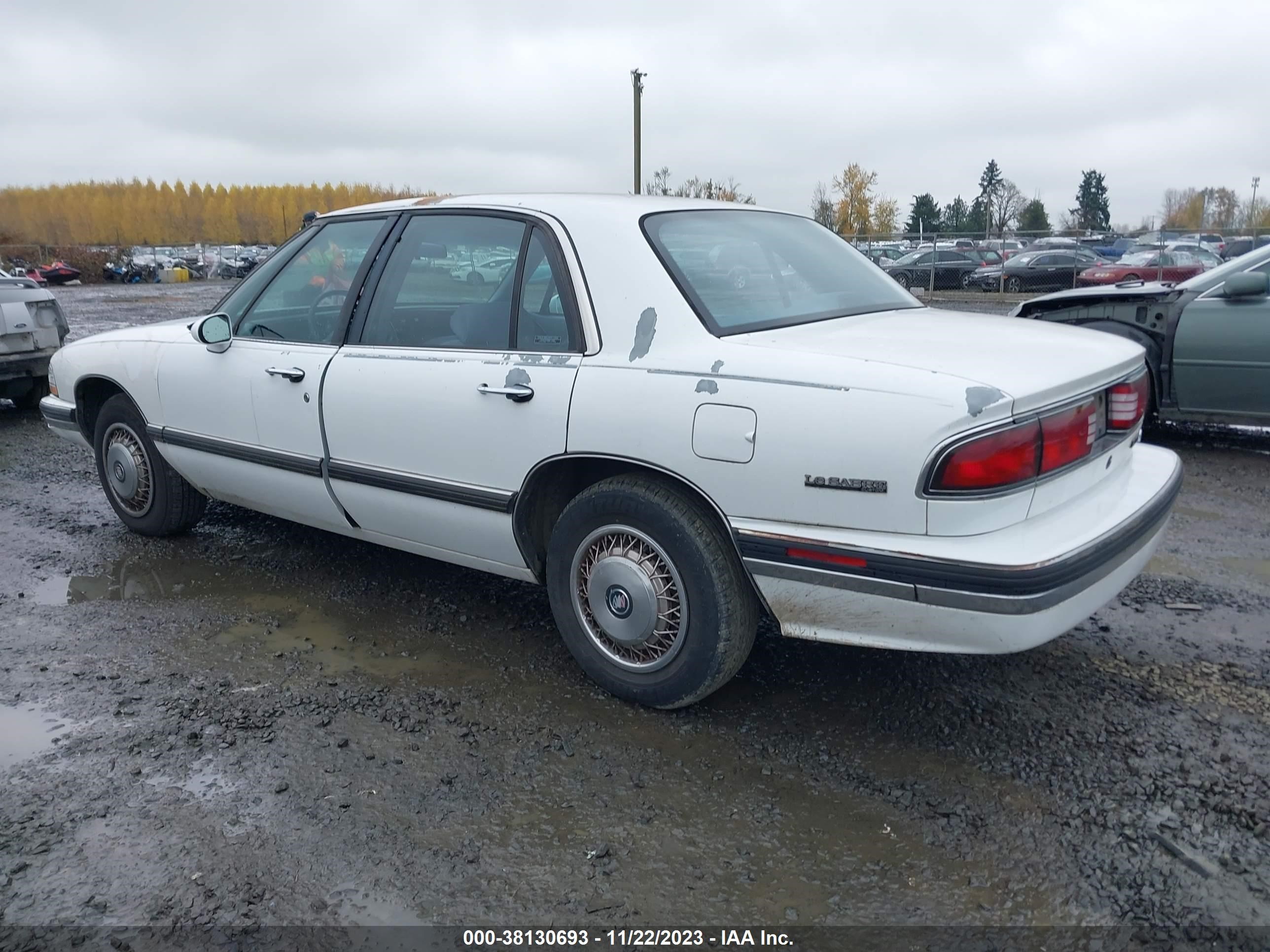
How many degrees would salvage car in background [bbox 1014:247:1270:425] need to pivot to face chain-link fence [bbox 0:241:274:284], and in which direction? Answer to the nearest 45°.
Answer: approximately 45° to its right

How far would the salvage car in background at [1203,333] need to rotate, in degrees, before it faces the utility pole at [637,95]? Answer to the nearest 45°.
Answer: approximately 45° to its right

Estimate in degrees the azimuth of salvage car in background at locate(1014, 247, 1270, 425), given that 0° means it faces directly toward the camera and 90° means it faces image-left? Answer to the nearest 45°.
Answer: approximately 90°

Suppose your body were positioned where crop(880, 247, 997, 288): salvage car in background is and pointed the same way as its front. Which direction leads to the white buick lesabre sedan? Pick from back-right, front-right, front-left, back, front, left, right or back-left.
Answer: left

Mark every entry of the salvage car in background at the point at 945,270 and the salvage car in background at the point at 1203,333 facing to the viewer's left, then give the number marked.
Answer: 2

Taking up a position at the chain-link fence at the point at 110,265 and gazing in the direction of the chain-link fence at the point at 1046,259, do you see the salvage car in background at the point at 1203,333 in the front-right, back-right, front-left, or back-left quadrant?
front-right

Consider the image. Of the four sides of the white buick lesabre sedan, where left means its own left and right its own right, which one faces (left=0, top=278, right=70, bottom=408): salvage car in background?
front

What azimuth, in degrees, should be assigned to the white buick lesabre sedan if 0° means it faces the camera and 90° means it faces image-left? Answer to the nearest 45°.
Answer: approximately 135°

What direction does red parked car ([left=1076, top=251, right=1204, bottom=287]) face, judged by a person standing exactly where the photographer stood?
facing the viewer and to the left of the viewer

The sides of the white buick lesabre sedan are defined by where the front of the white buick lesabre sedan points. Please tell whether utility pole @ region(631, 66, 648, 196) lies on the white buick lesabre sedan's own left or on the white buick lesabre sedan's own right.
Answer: on the white buick lesabre sedan's own right

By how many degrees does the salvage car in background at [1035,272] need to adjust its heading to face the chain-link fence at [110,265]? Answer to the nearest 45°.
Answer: approximately 45° to its right

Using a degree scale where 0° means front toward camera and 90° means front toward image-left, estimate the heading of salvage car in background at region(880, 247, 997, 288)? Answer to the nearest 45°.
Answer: approximately 90°

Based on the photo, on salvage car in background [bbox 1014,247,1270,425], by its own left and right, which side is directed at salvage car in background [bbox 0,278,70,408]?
front

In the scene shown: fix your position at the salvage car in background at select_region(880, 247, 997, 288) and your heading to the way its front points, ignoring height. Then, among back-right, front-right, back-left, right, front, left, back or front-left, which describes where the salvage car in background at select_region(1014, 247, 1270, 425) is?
left

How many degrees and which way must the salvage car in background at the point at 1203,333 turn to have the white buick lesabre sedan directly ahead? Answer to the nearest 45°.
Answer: approximately 90° to its left
